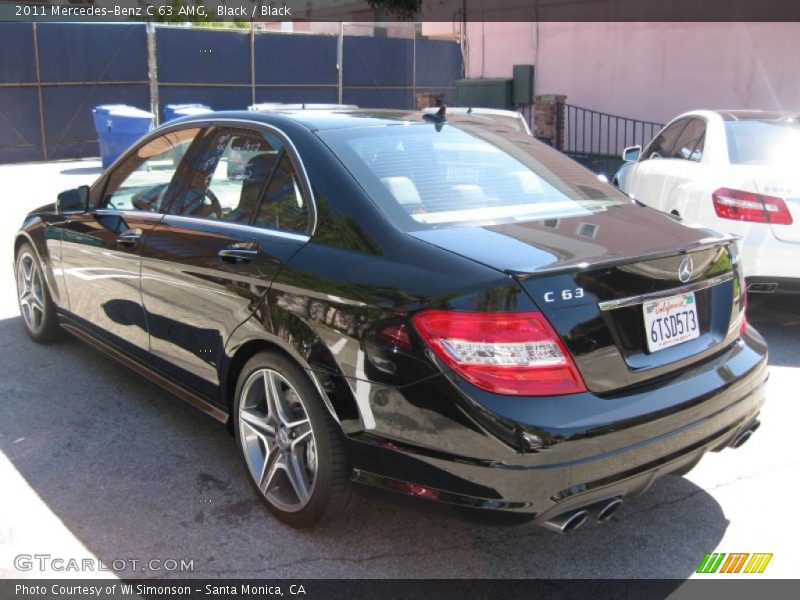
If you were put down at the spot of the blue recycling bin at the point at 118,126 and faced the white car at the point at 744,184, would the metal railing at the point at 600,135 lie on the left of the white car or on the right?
left

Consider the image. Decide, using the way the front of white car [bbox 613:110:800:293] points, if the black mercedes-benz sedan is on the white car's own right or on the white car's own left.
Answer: on the white car's own left

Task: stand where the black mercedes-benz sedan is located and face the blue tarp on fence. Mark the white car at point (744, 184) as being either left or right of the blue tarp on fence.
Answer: right

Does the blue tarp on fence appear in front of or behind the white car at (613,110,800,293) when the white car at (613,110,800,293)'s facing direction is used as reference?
in front

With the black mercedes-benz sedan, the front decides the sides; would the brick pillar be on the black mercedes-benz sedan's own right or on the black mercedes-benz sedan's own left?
on the black mercedes-benz sedan's own right

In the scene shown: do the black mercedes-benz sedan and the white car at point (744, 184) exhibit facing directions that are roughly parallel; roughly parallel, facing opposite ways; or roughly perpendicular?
roughly parallel

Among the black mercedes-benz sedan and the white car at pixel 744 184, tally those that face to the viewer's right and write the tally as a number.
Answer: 0

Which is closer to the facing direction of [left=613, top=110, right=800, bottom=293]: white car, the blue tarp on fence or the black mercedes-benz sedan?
the blue tarp on fence

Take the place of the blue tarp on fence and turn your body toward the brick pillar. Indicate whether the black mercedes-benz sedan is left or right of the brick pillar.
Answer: right

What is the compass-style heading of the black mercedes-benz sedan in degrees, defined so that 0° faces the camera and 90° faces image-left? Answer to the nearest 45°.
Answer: approximately 135°

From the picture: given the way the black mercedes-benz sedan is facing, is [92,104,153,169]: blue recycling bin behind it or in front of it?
in front

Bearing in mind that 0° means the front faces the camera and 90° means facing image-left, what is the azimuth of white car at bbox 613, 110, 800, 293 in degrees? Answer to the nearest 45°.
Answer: approximately 135°
